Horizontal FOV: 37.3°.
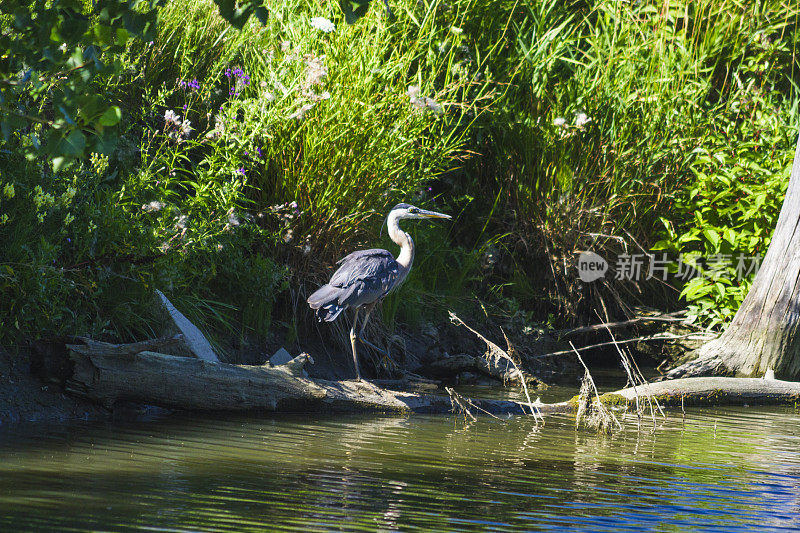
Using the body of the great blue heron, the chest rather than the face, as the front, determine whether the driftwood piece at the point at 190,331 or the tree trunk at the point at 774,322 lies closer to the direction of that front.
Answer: the tree trunk

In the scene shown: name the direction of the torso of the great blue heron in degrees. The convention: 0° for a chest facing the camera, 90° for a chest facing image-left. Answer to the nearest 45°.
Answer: approximately 270°

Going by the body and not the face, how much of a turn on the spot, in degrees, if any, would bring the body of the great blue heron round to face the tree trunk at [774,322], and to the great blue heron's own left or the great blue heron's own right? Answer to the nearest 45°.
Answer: approximately 45° to the great blue heron's own left

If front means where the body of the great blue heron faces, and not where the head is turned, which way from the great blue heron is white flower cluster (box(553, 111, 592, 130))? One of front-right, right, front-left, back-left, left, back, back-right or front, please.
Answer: front-left

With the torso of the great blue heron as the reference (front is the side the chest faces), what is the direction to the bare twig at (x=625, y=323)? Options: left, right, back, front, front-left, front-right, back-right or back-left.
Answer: front-left

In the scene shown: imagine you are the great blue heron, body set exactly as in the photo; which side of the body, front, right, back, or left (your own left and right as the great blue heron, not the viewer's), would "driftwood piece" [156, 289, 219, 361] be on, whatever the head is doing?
back

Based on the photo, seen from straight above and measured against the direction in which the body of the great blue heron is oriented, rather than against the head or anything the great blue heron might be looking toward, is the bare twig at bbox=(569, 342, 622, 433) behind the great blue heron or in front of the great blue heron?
in front

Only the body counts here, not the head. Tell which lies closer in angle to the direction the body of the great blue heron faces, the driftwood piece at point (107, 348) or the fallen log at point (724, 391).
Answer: the fallen log

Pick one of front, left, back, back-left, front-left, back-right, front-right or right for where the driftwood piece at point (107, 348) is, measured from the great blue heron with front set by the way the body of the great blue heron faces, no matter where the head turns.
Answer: back-right
